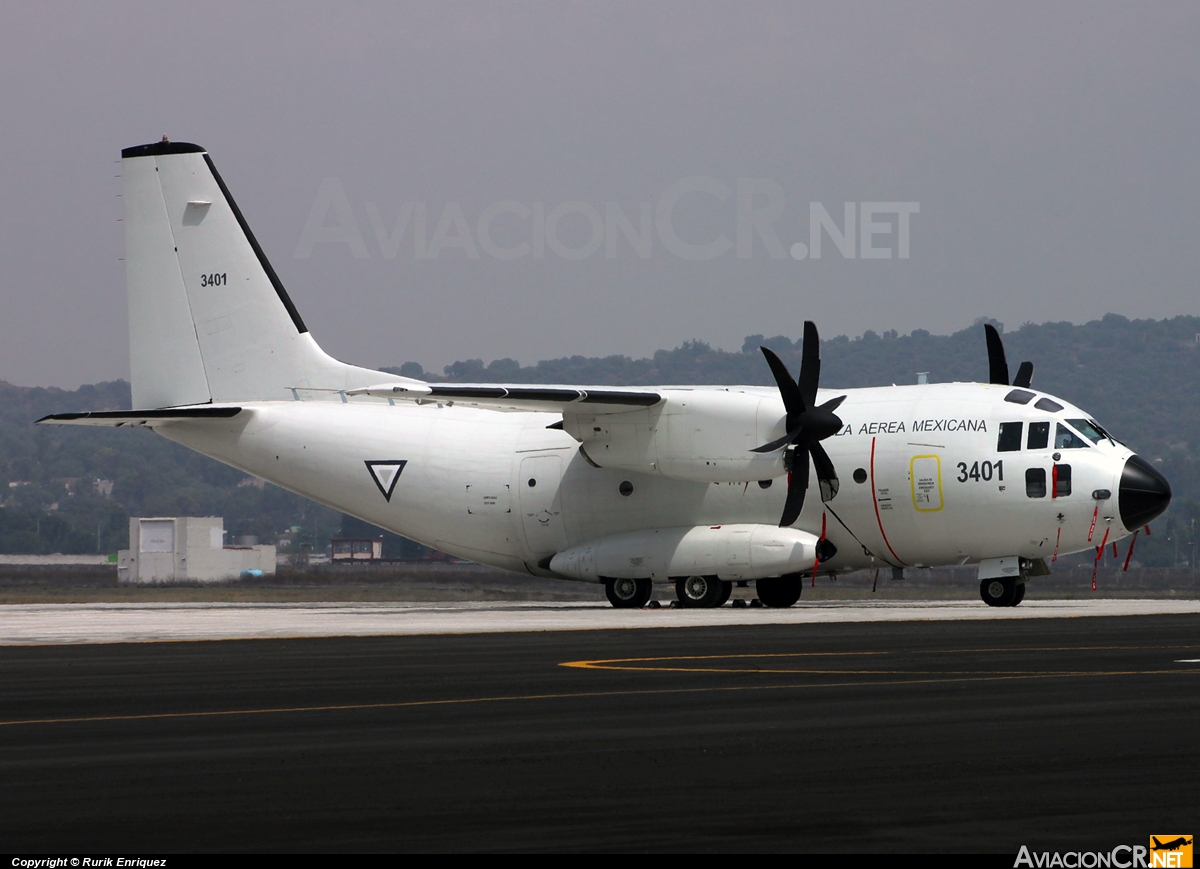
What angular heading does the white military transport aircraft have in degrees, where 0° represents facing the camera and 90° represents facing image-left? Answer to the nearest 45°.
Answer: approximately 315°
